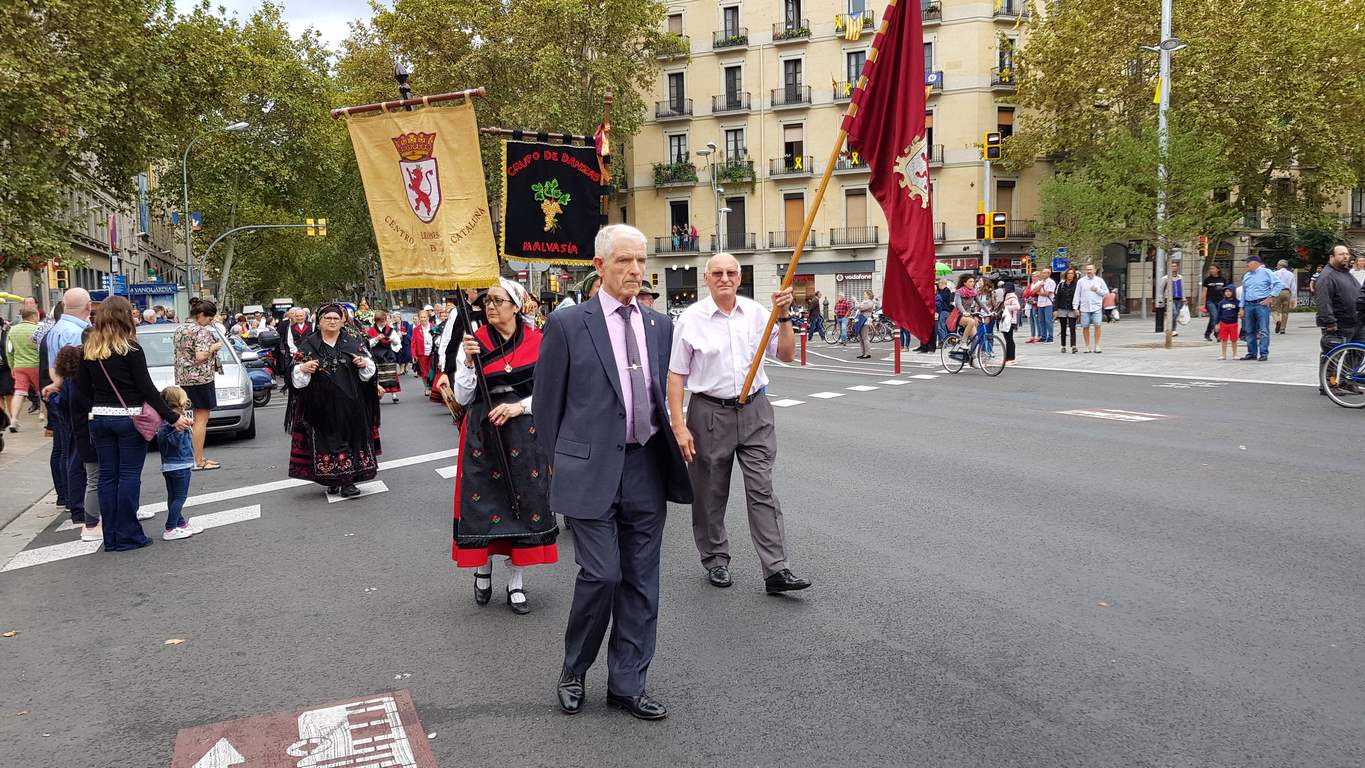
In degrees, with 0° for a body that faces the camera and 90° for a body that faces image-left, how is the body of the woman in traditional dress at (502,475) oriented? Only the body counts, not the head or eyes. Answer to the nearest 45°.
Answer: approximately 0°

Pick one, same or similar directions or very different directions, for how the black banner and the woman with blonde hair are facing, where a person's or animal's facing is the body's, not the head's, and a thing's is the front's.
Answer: very different directions

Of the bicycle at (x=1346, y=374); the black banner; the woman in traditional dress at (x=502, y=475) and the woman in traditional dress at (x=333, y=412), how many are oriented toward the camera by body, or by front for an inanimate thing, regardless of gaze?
3

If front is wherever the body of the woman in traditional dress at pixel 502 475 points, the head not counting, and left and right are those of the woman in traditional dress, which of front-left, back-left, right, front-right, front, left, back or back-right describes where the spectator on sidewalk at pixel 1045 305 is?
back-left

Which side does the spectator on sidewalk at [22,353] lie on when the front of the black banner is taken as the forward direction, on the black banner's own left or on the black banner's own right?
on the black banner's own right

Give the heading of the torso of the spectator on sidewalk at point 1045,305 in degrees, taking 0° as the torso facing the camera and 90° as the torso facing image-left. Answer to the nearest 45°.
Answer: approximately 45°
